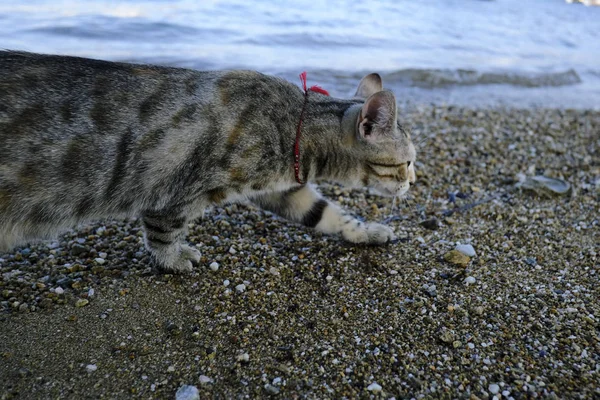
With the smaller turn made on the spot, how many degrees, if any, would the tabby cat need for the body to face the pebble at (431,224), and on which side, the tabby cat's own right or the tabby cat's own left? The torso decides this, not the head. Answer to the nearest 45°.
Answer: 0° — it already faces it

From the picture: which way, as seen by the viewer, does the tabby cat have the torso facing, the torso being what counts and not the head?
to the viewer's right

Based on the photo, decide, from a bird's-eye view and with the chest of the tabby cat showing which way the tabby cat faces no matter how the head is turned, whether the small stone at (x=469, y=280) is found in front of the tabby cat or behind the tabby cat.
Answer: in front

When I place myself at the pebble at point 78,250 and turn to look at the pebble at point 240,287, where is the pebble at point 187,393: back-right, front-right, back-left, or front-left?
front-right

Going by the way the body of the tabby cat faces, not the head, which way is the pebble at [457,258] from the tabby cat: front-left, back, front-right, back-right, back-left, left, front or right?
front

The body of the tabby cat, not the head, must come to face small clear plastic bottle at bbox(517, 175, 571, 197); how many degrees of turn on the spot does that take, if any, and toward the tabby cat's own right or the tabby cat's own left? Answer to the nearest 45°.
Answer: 0° — it already faces it

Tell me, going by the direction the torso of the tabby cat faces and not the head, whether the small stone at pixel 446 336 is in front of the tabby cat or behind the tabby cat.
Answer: in front

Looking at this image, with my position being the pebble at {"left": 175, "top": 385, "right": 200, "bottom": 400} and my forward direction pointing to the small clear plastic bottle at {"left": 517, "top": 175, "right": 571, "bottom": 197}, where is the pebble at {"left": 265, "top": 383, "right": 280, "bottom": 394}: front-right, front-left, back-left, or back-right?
front-right

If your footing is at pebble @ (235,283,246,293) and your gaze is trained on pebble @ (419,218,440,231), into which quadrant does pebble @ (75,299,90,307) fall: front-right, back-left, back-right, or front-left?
back-left
